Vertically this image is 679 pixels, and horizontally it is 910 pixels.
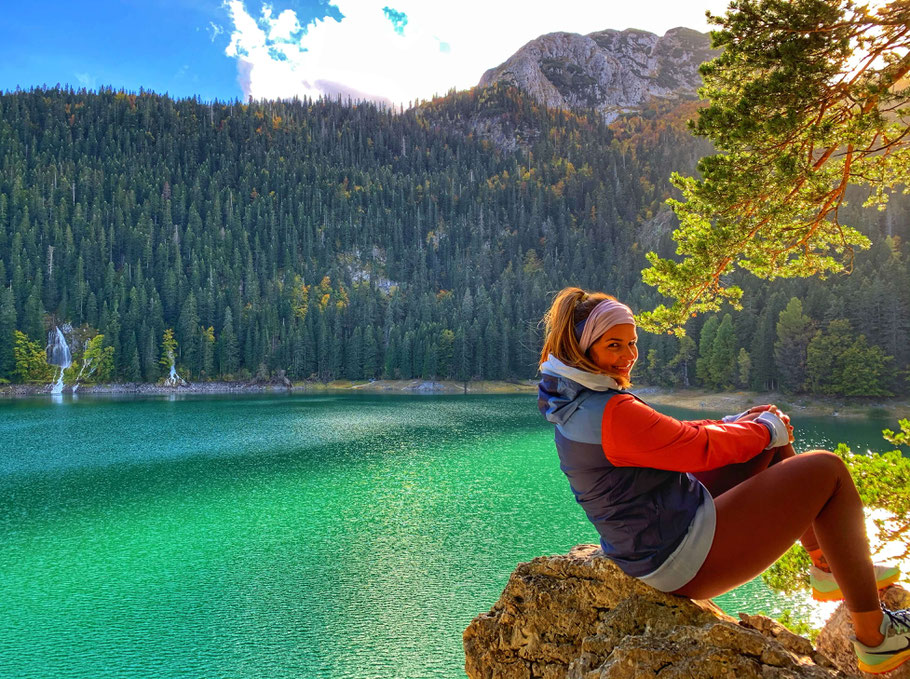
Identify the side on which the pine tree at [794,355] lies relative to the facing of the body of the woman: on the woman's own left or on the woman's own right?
on the woman's own left

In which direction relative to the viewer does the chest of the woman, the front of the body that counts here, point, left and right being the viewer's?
facing to the right of the viewer
